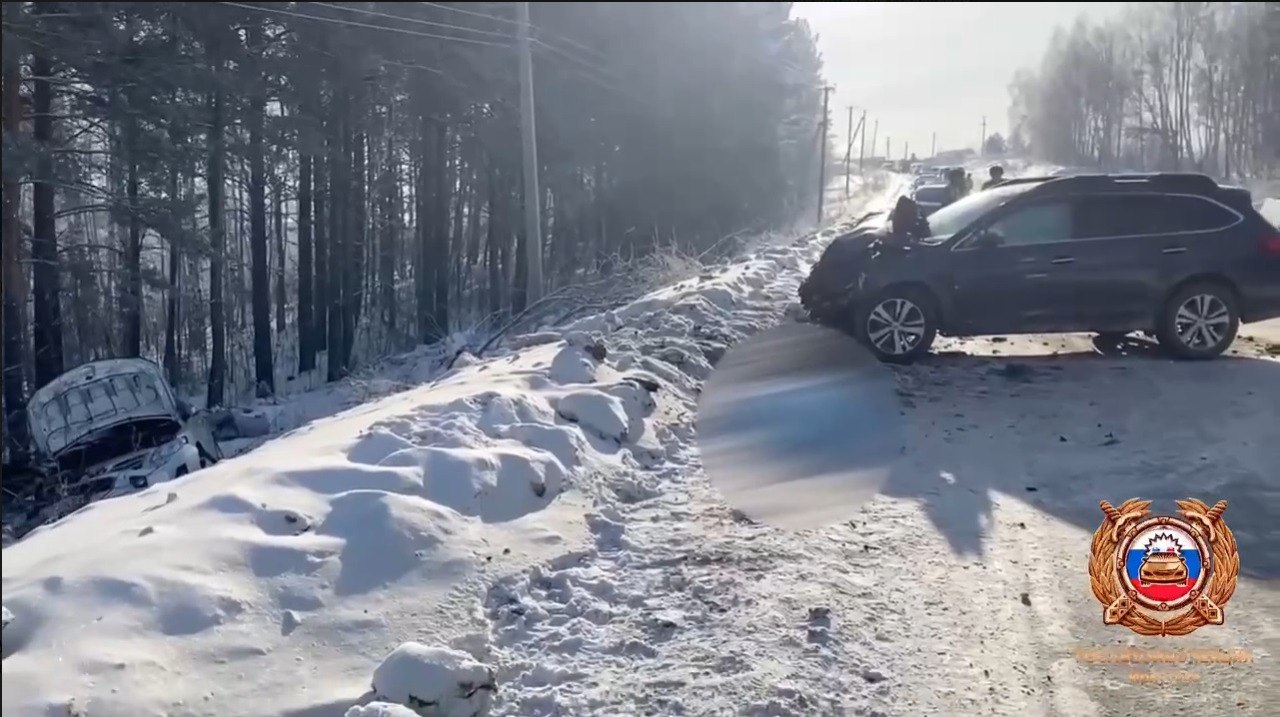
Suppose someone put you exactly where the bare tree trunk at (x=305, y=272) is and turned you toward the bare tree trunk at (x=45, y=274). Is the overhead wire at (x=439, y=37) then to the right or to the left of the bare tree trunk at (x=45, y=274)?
left

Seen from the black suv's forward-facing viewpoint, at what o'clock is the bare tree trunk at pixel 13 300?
The bare tree trunk is roughly at 12 o'clock from the black suv.

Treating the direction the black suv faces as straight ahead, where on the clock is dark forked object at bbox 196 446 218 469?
The dark forked object is roughly at 12 o'clock from the black suv.

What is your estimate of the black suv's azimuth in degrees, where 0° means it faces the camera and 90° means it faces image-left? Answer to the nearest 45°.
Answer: approximately 90°

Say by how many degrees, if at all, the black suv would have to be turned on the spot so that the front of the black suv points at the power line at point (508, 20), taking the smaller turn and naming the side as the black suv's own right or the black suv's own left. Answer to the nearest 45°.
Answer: approximately 45° to the black suv's own right

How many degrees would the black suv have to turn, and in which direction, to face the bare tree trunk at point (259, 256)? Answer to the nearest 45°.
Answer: approximately 45° to its right

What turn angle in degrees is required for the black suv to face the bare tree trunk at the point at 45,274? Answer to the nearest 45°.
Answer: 0° — it already faces it
